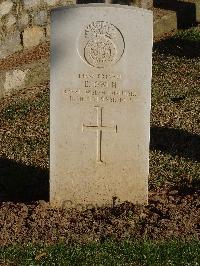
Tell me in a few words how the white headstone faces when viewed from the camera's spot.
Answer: facing the viewer
